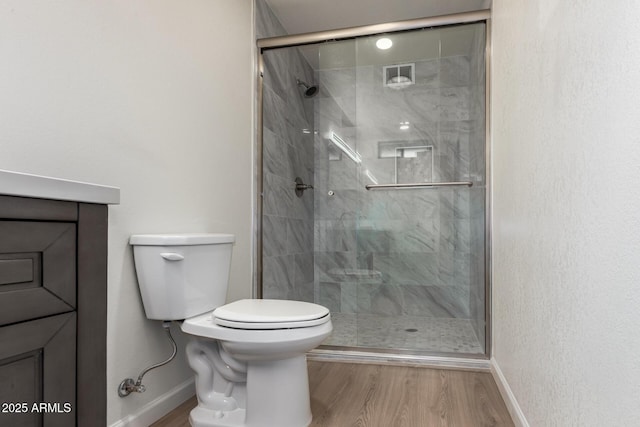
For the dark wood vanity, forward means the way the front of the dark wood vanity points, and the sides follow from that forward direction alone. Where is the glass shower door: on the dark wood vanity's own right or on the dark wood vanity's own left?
on the dark wood vanity's own left

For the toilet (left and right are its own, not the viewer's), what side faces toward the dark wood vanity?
right

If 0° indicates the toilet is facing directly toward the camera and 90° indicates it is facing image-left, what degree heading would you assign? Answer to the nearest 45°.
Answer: approximately 315°

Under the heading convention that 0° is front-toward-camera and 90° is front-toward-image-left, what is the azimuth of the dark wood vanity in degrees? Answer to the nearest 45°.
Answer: approximately 315°

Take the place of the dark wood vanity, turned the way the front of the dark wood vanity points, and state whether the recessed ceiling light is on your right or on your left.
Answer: on your left

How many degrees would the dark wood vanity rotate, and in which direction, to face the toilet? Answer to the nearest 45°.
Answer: approximately 90° to its left

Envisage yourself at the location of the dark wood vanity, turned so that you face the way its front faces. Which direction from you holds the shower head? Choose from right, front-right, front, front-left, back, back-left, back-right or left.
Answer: left
